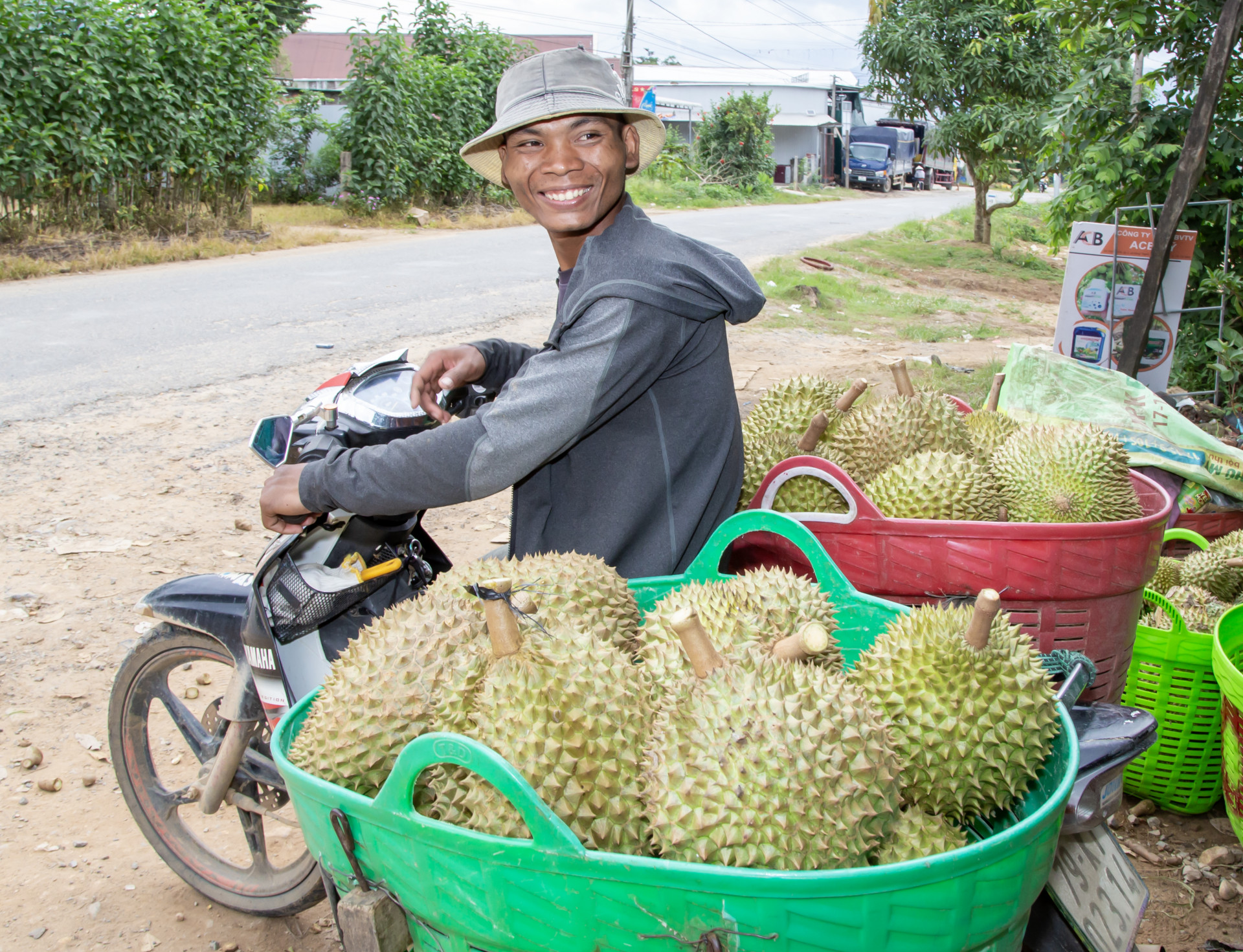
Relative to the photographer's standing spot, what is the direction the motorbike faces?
facing away from the viewer and to the left of the viewer

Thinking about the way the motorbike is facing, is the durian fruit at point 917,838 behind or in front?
behind

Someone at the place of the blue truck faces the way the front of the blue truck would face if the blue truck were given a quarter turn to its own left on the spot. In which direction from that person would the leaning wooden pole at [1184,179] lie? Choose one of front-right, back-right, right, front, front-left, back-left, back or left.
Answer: front-right

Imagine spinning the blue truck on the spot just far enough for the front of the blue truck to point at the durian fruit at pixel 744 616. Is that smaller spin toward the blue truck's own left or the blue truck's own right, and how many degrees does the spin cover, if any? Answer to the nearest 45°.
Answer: approximately 45° to the blue truck's own left

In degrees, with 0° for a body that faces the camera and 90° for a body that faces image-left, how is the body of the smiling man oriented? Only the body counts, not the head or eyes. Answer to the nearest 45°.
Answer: approximately 90°

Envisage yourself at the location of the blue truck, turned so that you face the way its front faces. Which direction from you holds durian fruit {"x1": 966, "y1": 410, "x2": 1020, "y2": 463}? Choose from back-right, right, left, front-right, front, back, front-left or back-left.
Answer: front-left

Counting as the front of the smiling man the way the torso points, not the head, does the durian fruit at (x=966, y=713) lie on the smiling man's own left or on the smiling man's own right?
on the smiling man's own left

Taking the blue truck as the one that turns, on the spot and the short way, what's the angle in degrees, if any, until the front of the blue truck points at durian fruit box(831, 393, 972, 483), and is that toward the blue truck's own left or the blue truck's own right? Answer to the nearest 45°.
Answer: approximately 45° to the blue truck's own left

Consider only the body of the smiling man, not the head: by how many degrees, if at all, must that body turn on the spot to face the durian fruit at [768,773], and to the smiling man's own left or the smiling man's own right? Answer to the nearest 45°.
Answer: approximately 90° to the smiling man's own left

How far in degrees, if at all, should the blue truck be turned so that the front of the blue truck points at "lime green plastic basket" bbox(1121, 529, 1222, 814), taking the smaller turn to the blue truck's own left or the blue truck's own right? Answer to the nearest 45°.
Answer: approximately 45° to the blue truck's own left
